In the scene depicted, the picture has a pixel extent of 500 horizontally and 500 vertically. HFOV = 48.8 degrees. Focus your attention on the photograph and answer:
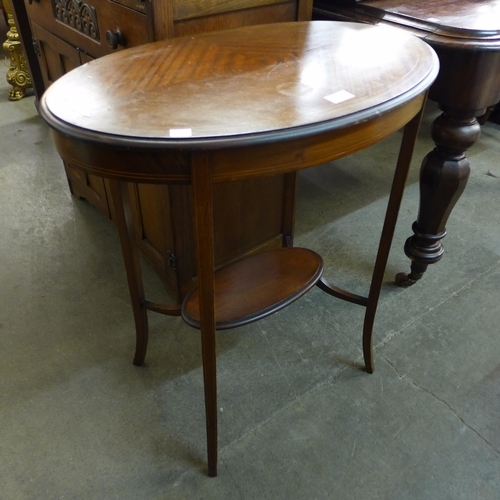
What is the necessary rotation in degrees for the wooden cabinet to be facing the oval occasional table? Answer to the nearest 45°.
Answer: approximately 45° to its left

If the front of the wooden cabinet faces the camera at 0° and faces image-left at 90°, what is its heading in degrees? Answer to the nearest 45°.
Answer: approximately 45°

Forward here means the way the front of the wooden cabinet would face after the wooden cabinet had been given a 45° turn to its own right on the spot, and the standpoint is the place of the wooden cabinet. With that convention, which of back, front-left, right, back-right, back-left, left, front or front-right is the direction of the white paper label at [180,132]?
left
